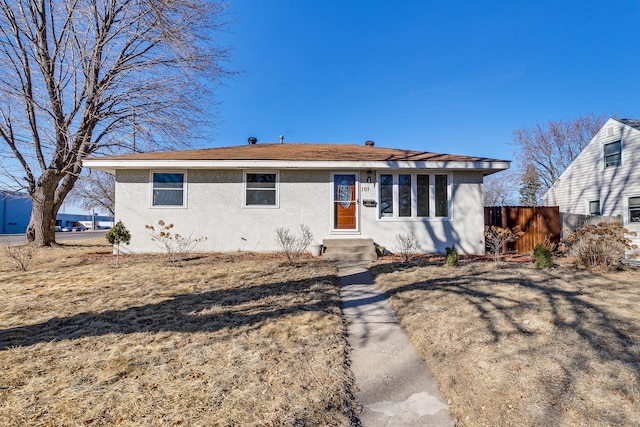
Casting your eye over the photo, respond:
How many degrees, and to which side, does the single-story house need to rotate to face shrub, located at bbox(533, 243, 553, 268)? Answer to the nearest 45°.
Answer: approximately 45° to its left

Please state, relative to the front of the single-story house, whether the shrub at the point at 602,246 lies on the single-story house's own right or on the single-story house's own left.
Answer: on the single-story house's own left

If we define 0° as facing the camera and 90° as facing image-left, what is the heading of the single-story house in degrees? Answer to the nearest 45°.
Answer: approximately 0°

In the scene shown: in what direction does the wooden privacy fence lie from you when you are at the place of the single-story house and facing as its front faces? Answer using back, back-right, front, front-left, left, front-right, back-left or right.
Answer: left

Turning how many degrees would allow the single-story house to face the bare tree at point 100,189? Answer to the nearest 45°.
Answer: approximately 135° to its right

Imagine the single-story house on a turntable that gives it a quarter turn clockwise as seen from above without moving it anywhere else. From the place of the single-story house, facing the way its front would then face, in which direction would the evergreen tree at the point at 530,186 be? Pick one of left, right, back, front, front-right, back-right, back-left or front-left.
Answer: back-right

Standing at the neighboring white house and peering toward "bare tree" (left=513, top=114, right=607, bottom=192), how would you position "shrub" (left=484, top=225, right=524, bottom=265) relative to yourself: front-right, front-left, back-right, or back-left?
back-left

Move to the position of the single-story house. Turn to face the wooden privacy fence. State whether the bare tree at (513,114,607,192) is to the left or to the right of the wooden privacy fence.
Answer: left

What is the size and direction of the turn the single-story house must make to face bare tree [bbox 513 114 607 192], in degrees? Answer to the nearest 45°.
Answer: approximately 135° to its left

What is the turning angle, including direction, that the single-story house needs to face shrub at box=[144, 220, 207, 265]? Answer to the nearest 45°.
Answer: approximately 90° to its right
